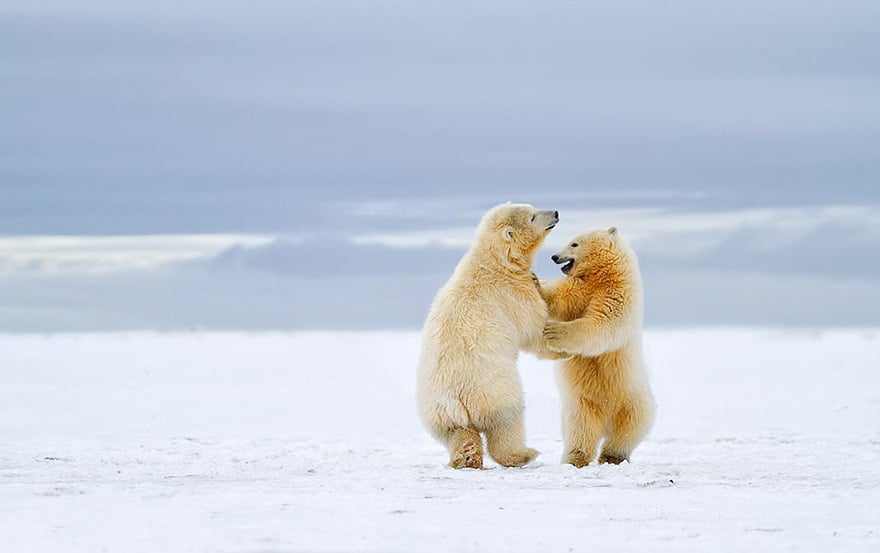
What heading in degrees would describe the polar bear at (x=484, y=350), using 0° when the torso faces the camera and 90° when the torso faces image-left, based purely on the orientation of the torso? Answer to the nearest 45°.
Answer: approximately 225°

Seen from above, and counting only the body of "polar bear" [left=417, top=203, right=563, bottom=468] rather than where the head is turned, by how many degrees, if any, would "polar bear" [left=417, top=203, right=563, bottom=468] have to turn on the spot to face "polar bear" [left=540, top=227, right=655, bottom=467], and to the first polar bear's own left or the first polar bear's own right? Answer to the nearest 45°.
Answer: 0° — it already faces it
